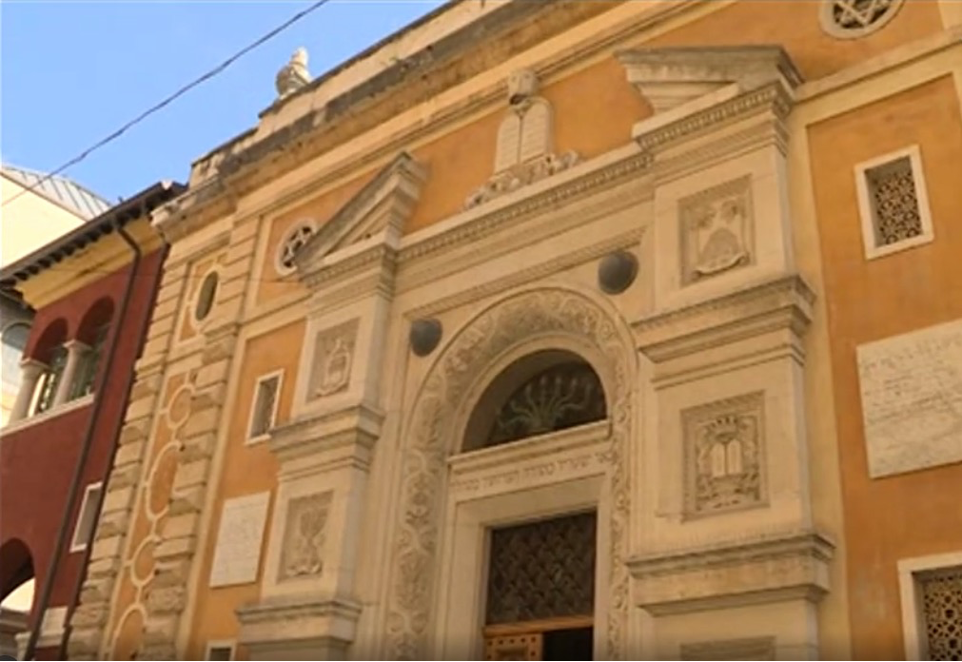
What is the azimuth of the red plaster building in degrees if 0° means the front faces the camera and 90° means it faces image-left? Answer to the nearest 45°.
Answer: approximately 45°

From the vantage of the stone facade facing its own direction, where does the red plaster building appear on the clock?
The red plaster building is roughly at 3 o'clock from the stone facade.

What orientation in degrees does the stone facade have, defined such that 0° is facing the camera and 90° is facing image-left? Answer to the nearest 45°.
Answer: approximately 45°

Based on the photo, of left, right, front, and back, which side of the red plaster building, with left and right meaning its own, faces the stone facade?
left
